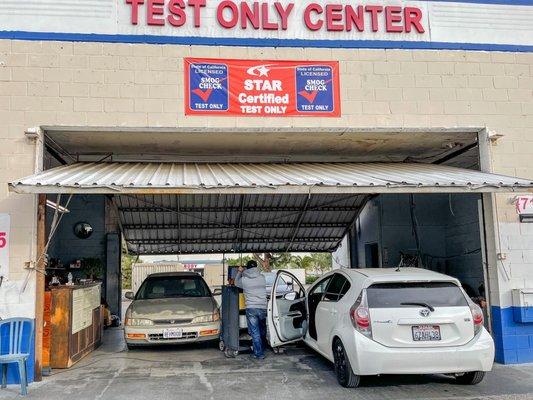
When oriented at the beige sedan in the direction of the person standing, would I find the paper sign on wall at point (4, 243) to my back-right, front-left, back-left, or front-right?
back-right

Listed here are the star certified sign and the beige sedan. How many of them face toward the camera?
2

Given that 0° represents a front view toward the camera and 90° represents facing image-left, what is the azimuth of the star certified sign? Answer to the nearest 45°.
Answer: approximately 0°

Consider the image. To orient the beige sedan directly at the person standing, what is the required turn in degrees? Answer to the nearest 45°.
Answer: approximately 45° to its left

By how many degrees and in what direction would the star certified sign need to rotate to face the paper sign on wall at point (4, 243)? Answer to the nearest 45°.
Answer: approximately 90° to its right
